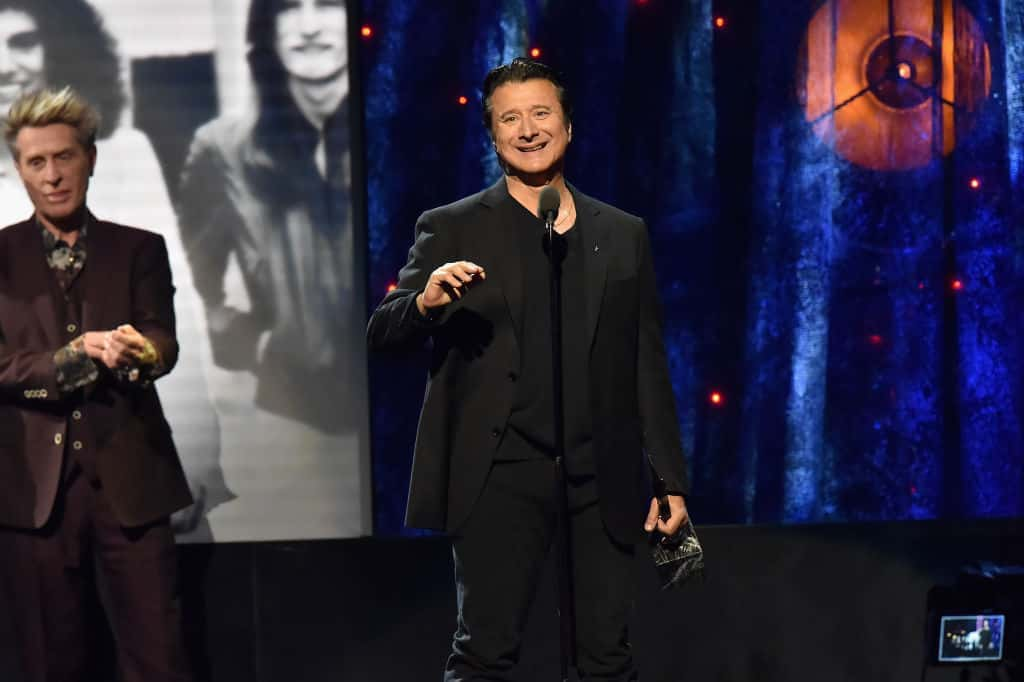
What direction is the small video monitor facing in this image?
toward the camera

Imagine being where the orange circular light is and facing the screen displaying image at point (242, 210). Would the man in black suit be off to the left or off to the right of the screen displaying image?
left

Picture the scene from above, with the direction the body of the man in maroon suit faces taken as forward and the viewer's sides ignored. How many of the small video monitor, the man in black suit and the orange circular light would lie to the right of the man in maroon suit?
0

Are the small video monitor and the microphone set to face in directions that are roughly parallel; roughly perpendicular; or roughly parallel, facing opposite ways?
roughly parallel, facing opposite ways

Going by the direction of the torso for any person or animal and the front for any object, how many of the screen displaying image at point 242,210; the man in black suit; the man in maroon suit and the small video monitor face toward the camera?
4

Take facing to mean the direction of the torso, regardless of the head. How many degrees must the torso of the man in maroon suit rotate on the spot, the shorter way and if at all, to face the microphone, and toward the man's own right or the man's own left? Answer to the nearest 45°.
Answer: approximately 45° to the man's own left

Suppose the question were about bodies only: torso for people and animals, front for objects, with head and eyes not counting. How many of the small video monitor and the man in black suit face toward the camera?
2

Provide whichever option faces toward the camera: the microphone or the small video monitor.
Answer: the small video monitor

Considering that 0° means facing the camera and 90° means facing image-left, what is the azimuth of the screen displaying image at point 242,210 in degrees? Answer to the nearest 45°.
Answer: approximately 0°

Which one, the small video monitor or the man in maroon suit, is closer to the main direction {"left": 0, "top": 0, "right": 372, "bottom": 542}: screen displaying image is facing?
the man in maroon suit

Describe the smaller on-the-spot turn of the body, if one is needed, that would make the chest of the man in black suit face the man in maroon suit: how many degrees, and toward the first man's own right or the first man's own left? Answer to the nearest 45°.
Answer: approximately 135° to the first man's own right

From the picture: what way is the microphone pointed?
away from the camera

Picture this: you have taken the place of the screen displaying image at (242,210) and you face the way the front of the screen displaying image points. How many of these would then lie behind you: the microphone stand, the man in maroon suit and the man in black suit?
0

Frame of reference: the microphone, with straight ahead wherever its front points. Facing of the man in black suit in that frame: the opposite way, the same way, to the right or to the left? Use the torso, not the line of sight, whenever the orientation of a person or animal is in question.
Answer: the opposite way
